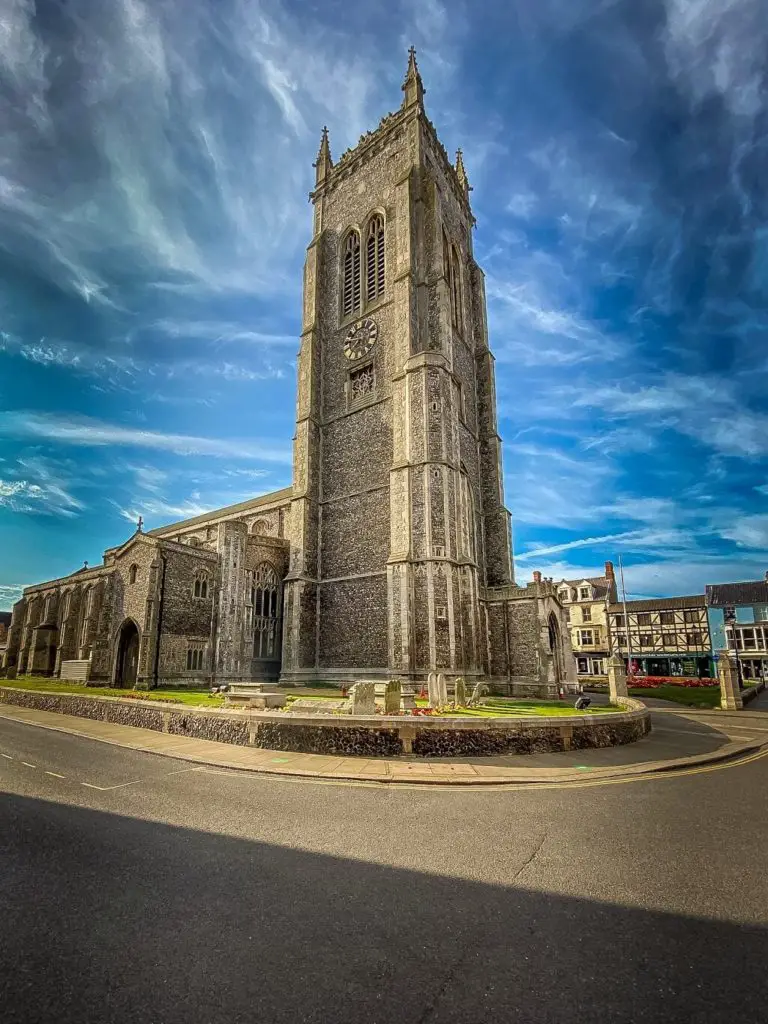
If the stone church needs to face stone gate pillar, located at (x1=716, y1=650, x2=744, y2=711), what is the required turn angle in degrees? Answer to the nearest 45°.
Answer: approximately 90° to its left
